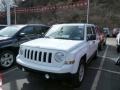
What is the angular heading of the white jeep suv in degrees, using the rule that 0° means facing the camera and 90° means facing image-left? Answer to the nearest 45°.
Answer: approximately 45°

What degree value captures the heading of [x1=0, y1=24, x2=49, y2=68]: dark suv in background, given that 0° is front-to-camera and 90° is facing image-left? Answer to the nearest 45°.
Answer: approximately 45°

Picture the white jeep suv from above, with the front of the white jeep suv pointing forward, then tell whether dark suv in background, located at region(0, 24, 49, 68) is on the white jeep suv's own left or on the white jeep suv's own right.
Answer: on the white jeep suv's own right

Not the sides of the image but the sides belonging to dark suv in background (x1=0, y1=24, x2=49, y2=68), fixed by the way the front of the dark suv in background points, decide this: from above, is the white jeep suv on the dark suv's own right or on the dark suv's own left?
on the dark suv's own left
